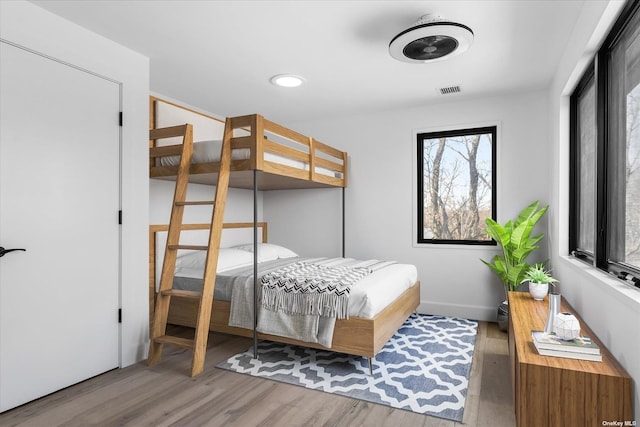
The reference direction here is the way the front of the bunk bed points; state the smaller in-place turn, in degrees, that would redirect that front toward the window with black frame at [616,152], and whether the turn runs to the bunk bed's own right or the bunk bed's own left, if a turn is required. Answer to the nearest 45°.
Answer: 0° — it already faces it

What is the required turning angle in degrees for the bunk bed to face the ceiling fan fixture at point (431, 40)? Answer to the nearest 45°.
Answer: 0° — it already faces it

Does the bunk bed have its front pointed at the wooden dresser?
yes

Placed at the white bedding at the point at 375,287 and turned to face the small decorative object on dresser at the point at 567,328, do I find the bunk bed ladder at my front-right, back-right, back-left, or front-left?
back-right

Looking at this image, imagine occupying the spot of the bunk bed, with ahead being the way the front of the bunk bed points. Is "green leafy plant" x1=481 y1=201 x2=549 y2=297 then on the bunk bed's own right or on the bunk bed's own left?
on the bunk bed's own left

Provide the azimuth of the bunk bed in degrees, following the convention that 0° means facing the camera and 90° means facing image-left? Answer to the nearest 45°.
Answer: approximately 315°
